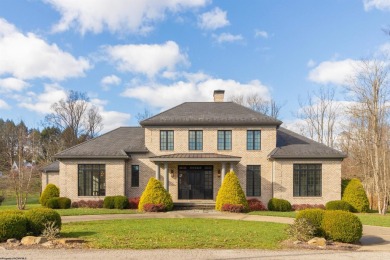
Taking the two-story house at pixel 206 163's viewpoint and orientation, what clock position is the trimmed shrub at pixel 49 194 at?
The trimmed shrub is roughly at 3 o'clock from the two-story house.

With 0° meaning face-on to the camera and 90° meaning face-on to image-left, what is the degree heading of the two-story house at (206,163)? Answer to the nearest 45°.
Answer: approximately 0°
